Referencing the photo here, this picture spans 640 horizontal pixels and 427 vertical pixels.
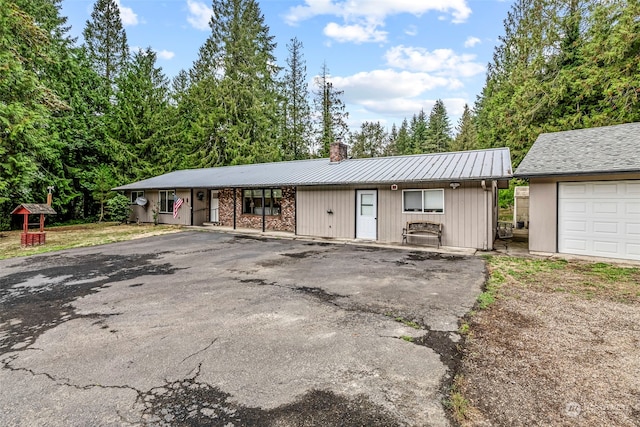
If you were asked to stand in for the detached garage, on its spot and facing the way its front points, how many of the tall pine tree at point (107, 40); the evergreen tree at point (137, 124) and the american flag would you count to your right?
3

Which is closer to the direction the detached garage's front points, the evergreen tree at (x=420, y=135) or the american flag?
the american flag

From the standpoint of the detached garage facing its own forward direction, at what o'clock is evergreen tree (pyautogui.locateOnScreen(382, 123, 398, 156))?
The evergreen tree is roughly at 5 o'clock from the detached garage.

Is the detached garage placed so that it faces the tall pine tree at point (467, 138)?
no

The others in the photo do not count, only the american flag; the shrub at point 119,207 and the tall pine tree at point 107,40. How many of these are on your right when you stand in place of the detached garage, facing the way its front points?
3

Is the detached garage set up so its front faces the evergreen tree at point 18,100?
no

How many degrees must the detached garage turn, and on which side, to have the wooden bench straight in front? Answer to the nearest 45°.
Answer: approximately 90° to its right

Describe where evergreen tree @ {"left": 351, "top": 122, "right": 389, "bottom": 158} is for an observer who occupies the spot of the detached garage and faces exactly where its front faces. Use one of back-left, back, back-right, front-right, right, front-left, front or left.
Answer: back-right

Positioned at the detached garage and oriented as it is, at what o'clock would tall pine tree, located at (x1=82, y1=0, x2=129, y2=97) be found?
The tall pine tree is roughly at 3 o'clock from the detached garage.

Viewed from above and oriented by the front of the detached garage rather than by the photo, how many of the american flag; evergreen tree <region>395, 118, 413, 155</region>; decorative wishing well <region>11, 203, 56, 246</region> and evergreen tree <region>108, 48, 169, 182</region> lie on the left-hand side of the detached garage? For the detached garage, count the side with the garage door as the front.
0

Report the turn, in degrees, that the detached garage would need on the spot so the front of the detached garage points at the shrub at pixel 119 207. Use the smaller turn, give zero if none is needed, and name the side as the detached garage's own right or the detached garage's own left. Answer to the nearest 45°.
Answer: approximately 90° to the detached garage's own right

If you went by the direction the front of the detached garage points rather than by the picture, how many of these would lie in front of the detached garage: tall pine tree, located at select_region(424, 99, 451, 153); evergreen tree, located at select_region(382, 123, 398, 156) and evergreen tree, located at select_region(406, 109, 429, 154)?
0

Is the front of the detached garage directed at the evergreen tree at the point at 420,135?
no

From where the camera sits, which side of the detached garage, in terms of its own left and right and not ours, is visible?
front

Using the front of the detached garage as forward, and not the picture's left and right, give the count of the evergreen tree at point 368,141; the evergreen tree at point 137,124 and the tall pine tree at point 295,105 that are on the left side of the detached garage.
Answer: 0

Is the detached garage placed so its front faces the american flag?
no

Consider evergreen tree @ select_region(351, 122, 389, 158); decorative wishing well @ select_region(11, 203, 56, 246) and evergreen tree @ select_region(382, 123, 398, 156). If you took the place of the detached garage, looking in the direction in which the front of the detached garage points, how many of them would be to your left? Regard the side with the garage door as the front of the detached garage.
0
